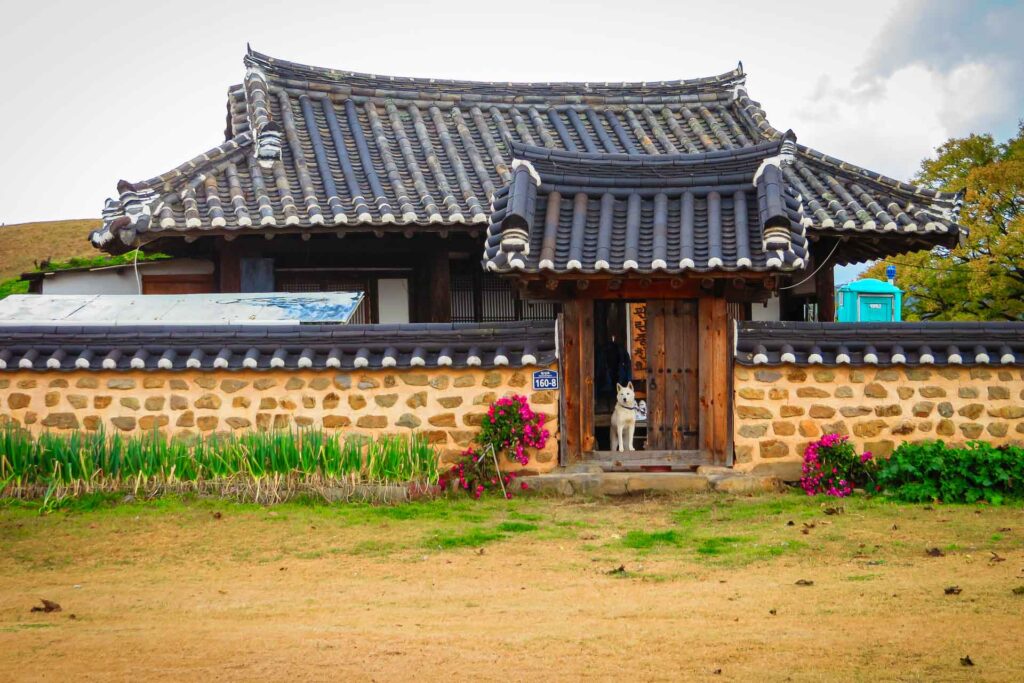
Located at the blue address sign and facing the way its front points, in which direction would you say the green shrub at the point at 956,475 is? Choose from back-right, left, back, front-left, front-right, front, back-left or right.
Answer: left

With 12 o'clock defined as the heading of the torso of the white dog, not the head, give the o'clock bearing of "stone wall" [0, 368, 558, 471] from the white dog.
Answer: The stone wall is roughly at 2 o'clock from the white dog.

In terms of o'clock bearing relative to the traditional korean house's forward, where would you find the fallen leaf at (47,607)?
The fallen leaf is roughly at 1 o'clock from the traditional korean house.

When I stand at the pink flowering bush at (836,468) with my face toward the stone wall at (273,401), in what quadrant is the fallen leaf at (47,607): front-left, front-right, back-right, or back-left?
front-left

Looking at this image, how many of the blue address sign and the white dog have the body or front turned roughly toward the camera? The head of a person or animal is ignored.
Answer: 2

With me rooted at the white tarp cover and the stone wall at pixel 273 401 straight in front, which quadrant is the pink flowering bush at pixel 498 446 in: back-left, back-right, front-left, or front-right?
front-left

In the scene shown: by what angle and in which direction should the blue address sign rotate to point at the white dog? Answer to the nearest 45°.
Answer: approximately 135° to its left

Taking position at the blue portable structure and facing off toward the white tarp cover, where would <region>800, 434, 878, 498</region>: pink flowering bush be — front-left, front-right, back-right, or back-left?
front-left

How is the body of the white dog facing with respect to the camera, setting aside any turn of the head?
toward the camera

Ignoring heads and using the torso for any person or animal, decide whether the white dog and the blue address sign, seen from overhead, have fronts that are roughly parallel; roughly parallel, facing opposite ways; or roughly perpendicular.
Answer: roughly parallel

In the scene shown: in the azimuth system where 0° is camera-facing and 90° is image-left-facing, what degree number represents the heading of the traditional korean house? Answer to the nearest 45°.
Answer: approximately 0°

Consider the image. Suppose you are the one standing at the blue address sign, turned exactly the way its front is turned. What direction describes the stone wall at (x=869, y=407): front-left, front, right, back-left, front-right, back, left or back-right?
left
